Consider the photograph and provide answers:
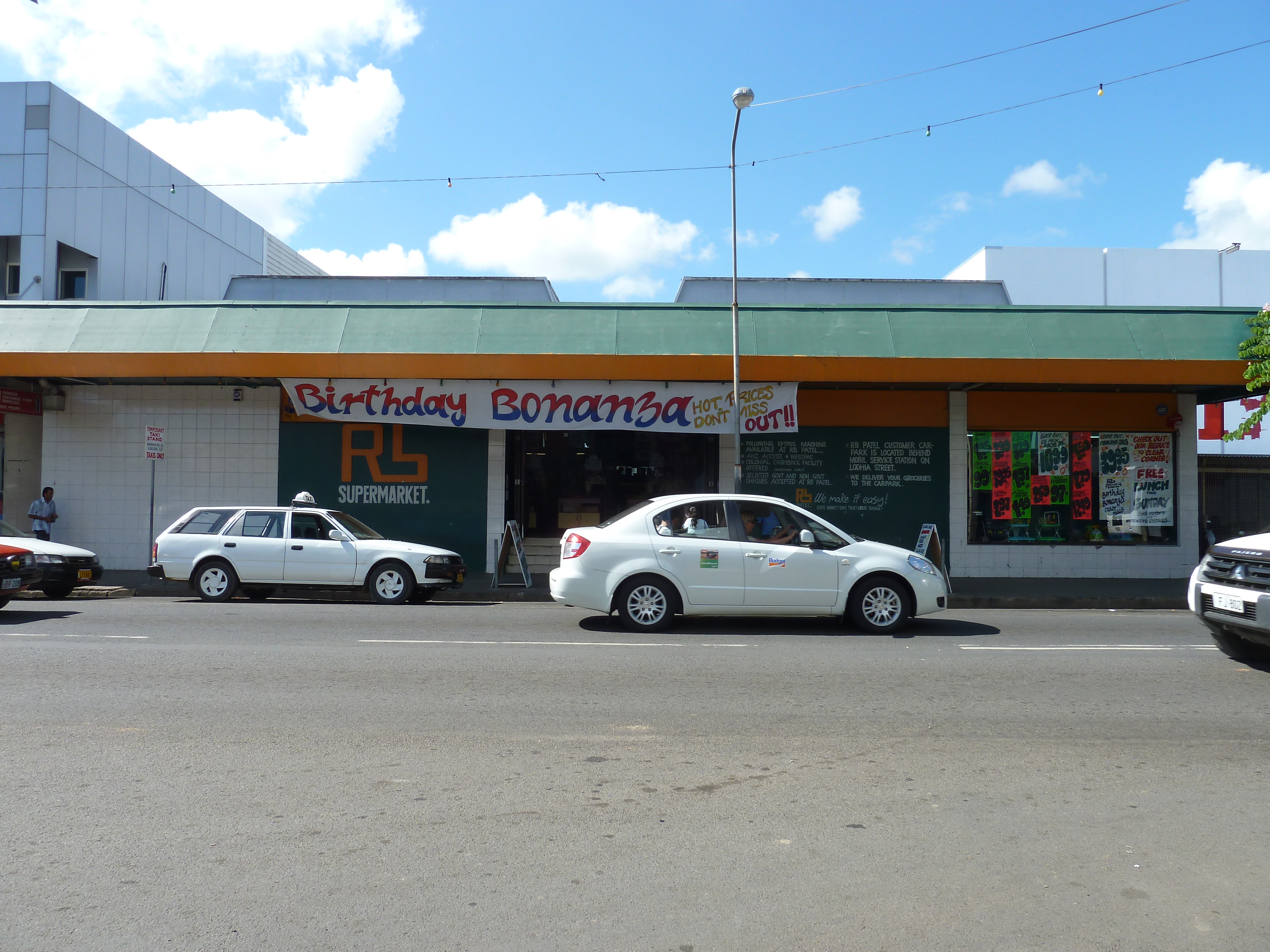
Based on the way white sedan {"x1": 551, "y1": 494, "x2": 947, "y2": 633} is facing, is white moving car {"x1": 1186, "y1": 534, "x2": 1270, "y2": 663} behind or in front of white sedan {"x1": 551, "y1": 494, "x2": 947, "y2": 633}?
in front

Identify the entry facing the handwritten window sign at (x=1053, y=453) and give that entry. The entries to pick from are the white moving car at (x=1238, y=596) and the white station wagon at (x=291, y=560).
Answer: the white station wagon

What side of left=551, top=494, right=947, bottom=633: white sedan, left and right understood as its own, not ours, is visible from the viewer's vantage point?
right

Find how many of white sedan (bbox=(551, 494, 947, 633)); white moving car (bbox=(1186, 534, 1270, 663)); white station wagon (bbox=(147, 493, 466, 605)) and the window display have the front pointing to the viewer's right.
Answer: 2

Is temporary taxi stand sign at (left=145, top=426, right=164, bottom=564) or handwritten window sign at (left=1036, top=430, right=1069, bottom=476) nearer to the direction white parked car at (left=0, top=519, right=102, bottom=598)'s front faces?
the handwritten window sign

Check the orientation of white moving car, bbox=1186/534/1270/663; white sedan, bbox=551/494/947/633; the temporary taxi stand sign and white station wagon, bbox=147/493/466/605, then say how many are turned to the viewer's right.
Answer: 2

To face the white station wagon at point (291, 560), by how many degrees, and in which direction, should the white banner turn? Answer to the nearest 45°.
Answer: approximately 45° to its right

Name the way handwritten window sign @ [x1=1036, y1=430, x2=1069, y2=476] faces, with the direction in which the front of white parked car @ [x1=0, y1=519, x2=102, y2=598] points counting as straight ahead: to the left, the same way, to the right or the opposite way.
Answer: to the right

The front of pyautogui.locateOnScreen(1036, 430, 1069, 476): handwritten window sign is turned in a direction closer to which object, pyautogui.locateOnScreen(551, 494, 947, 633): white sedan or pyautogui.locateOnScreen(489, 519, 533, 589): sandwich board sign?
the white sedan

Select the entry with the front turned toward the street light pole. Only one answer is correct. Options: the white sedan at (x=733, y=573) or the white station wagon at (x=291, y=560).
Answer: the white station wagon at (x=291, y=560)

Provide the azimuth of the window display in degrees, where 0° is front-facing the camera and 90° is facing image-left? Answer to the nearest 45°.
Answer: approximately 0°

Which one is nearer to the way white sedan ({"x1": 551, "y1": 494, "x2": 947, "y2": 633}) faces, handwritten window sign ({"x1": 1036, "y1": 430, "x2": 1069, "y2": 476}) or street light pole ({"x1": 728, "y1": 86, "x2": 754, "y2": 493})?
the handwritten window sign

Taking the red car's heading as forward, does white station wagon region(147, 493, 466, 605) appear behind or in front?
in front

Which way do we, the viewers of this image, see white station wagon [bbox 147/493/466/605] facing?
facing to the right of the viewer
